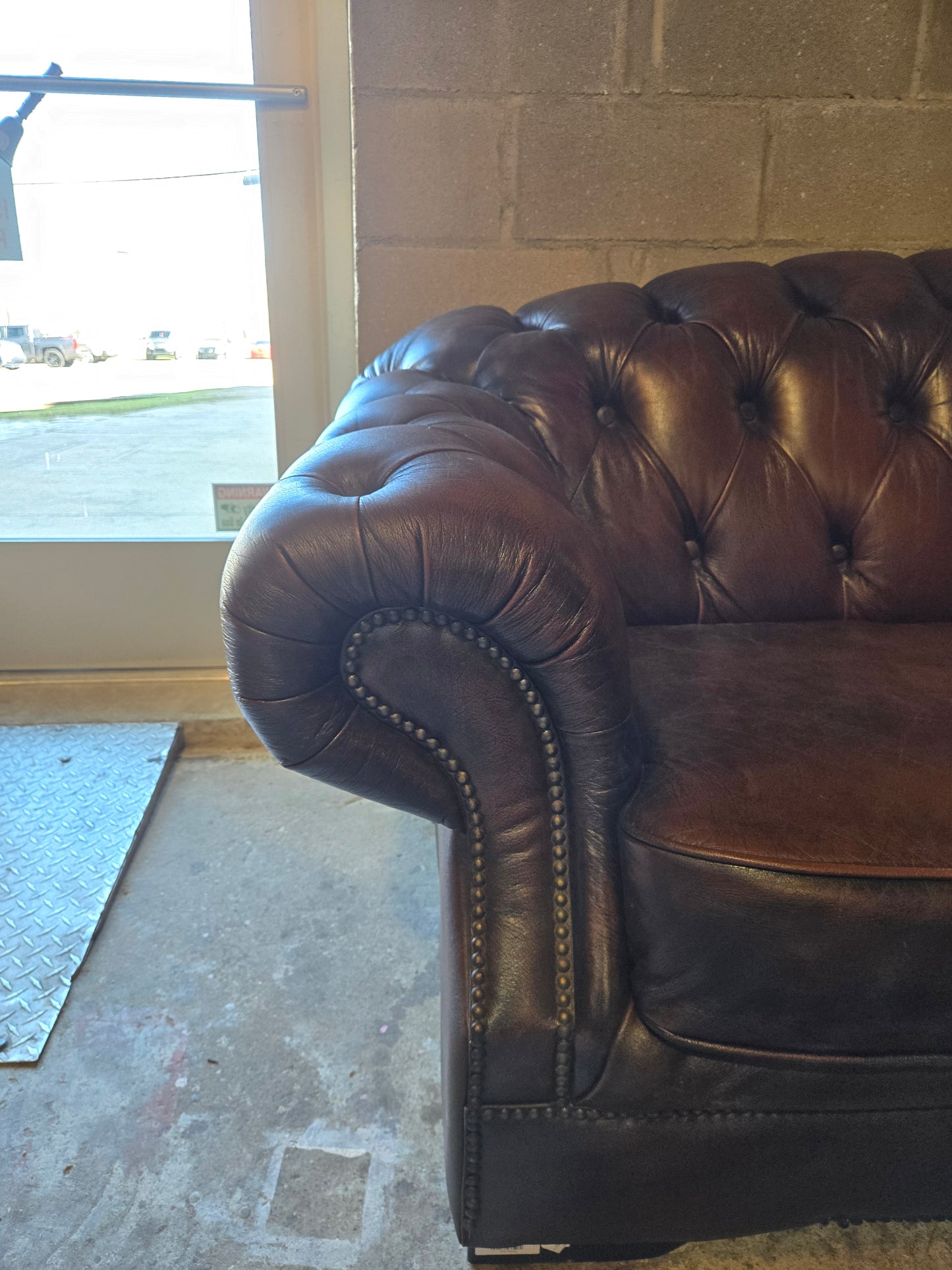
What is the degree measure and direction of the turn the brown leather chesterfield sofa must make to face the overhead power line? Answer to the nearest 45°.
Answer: approximately 135° to its right

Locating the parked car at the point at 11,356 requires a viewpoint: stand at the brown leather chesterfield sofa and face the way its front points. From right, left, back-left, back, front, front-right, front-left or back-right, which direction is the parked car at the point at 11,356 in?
back-right

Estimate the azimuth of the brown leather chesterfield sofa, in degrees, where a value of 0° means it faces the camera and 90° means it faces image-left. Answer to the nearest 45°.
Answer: approximately 0°

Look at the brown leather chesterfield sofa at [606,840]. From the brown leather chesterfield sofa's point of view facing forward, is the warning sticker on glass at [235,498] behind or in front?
behind

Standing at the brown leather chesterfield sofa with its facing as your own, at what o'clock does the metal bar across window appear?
The metal bar across window is roughly at 5 o'clock from the brown leather chesterfield sofa.

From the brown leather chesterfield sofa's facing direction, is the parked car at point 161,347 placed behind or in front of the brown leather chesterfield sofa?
behind

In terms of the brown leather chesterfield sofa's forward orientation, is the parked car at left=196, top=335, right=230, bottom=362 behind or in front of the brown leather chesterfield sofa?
behind

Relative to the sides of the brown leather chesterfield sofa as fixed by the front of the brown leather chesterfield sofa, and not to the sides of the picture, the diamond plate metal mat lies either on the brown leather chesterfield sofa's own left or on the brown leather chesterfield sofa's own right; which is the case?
on the brown leather chesterfield sofa's own right
